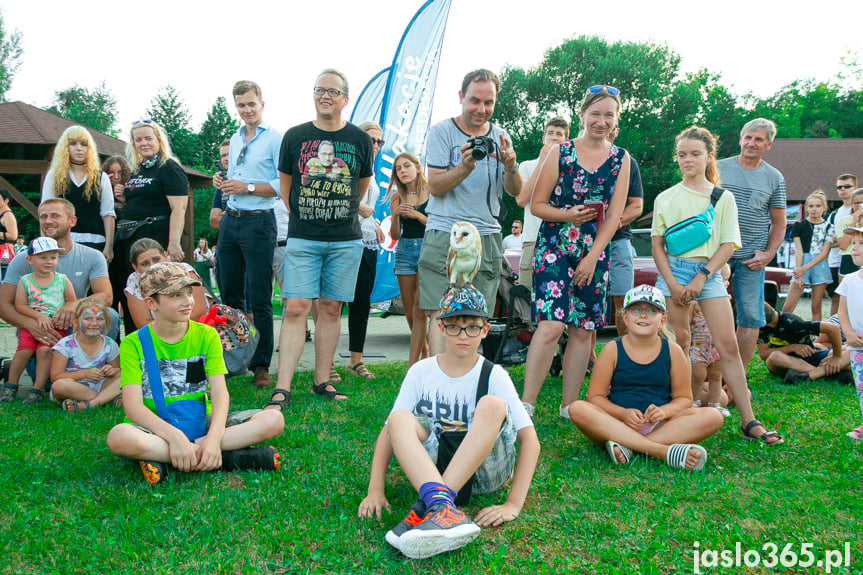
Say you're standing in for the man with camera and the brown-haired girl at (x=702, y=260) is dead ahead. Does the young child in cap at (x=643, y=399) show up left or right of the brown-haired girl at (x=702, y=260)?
right

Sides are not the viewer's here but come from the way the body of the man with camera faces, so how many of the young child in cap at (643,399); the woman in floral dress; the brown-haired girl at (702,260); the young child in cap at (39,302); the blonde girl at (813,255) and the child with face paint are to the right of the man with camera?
2

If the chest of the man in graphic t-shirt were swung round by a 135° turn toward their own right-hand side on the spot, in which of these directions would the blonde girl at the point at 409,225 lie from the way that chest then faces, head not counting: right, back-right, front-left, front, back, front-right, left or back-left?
right

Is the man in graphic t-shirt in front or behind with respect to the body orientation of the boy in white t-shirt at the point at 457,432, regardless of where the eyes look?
behind

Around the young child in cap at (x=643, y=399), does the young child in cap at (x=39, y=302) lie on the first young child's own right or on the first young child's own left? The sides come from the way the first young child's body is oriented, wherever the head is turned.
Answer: on the first young child's own right

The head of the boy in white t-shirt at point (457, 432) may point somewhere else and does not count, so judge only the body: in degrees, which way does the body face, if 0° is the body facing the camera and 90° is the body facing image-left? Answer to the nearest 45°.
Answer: approximately 0°

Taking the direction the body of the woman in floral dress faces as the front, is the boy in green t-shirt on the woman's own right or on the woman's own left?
on the woman's own right
